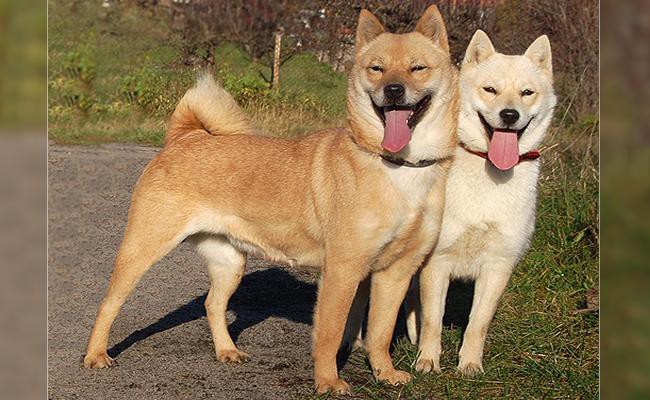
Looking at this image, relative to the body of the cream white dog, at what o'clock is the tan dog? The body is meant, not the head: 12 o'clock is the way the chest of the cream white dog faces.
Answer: The tan dog is roughly at 2 o'clock from the cream white dog.

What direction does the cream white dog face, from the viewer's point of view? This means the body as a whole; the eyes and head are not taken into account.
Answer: toward the camera

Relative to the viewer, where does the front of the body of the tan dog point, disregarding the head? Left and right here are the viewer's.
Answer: facing the viewer and to the right of the viewer

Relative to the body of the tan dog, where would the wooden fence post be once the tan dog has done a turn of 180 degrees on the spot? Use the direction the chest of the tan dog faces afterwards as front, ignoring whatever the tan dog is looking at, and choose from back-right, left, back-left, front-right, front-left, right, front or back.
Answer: front-right

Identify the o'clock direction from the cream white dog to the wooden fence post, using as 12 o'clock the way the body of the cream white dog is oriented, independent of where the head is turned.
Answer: The wooden fence post is roughly at 5 o'clock from the cream white dog.

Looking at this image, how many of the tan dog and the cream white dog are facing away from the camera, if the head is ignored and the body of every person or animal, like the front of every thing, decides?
0
